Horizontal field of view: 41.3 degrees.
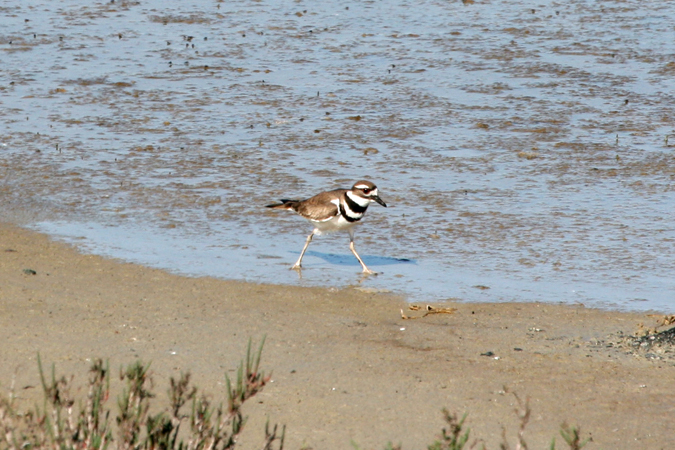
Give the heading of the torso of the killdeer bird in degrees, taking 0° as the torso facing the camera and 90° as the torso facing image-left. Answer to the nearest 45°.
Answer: approximately 270°
